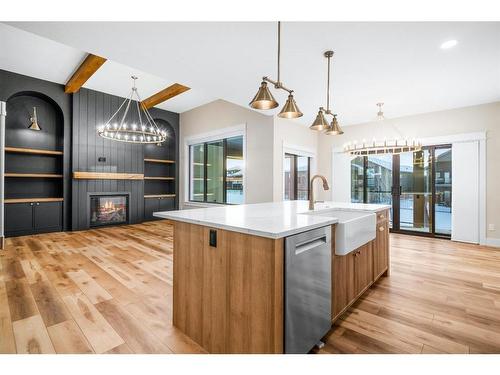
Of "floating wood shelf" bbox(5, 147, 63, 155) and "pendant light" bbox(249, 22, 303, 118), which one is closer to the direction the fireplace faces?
the pendant light

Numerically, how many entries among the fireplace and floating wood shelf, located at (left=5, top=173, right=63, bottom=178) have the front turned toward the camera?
2

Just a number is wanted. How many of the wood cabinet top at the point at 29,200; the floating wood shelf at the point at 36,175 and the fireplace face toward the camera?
3

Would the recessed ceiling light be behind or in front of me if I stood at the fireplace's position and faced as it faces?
in front

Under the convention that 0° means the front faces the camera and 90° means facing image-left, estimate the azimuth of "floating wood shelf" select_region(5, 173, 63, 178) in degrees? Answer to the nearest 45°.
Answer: approximately 0°

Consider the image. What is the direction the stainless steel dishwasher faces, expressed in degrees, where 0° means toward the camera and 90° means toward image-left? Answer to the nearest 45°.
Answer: approximately 315°

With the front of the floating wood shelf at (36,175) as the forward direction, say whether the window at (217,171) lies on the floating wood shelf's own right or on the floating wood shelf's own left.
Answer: on the floating wood shelf's own left

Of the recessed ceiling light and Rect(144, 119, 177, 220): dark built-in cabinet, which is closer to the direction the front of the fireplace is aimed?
the recessed ceiling light

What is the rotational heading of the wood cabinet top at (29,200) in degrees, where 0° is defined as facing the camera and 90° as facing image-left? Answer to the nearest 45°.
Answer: approximately 0°

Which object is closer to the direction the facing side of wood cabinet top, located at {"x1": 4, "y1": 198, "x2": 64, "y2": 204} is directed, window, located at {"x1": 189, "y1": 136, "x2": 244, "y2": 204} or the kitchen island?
the kitchen island

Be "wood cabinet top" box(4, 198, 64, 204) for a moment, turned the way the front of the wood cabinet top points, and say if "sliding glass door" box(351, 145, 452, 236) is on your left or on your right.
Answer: on your left
